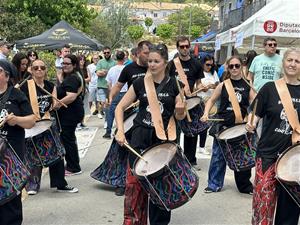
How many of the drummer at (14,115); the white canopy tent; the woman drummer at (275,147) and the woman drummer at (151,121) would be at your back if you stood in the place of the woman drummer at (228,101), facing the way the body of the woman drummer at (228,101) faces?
1

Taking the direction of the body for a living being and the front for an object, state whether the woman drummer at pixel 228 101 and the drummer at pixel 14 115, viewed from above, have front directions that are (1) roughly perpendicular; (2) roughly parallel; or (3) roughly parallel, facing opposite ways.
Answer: roughly parallel

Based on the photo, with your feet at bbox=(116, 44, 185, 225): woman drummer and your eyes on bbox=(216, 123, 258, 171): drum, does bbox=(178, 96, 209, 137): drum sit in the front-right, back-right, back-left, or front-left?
front-left

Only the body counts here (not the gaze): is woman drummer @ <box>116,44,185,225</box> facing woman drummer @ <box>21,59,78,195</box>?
no

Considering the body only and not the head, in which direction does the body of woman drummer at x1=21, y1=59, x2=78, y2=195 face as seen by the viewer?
toward the camera

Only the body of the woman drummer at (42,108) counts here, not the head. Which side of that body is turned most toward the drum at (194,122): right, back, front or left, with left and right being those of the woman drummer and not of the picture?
left

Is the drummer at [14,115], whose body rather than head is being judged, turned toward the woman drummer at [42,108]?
no

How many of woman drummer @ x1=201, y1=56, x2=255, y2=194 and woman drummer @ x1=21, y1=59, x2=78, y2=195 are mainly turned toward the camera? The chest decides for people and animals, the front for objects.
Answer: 2

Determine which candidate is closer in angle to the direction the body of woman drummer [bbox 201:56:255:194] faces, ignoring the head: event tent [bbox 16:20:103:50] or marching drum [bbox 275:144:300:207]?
the marching drum

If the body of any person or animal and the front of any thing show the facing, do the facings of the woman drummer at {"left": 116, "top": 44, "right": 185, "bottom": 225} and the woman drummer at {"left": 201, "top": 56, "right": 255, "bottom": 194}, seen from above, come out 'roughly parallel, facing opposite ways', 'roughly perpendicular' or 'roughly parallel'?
roughly parallel

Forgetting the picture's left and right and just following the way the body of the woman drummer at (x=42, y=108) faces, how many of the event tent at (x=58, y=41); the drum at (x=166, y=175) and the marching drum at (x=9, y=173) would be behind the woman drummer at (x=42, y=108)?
1

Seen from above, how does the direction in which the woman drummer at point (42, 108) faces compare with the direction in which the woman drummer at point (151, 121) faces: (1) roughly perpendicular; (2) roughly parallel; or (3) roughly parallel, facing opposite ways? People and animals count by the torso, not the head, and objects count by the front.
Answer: roughly parallel

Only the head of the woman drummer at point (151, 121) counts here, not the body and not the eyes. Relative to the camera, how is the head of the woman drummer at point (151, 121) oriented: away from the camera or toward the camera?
toward the camera

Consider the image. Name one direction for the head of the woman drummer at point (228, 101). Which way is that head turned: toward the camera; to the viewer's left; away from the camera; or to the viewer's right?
toward the camera

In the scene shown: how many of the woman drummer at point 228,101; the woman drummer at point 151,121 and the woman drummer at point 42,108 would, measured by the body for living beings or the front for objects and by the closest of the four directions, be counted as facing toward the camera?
3

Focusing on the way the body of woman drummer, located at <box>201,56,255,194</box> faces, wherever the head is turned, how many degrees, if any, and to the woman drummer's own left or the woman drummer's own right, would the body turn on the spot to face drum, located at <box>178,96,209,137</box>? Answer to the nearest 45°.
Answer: approximately 135° to the woman drummer's own right

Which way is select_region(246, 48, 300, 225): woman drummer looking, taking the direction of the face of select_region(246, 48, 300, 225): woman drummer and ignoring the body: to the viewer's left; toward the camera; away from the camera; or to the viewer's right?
toward the camera

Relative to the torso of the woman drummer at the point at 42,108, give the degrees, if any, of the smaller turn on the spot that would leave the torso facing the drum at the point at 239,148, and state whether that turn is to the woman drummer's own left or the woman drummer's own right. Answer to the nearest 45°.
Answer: approximately 45° to the woman drummer's own left

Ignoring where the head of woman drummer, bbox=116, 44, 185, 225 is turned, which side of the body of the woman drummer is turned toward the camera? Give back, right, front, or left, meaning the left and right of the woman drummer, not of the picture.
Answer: front
